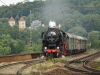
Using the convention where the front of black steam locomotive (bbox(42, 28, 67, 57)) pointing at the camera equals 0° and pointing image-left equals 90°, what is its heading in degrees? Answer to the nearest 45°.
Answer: approximately 0°
